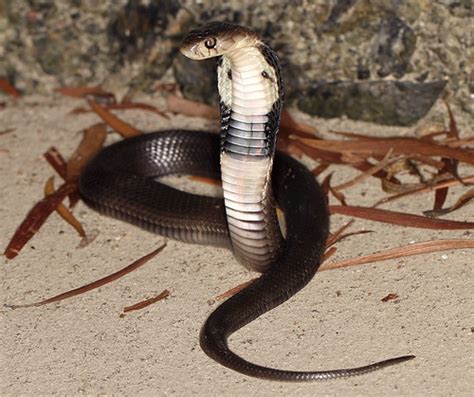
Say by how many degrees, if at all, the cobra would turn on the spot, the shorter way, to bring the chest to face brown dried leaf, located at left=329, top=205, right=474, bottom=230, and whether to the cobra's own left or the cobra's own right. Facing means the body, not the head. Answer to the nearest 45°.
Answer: approximately 135° to the cobra's own left

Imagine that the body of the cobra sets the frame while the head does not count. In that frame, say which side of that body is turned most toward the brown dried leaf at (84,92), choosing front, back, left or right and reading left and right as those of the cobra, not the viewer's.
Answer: right

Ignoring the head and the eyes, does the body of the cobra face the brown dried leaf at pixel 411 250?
no

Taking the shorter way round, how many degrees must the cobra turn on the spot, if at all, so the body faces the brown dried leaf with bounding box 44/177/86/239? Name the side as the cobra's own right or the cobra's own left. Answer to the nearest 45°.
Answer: approximately 90° to the cobra's own right

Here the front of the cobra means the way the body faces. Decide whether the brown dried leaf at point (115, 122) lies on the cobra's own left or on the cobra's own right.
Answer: on the cobra's own right

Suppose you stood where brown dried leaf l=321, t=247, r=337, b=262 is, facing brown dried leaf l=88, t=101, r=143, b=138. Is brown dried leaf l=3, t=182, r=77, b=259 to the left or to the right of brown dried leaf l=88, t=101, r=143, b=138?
left

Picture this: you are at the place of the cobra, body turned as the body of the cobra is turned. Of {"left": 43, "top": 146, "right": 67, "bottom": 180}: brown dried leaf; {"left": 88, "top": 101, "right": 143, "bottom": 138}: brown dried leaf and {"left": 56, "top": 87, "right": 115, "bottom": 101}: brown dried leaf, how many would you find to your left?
0

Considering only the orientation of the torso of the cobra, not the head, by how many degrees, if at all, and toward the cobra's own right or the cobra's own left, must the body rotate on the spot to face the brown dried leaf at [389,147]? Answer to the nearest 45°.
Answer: approximately 180°

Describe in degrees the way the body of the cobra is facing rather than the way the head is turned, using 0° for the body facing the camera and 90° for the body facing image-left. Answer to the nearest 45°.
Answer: approximately 45°

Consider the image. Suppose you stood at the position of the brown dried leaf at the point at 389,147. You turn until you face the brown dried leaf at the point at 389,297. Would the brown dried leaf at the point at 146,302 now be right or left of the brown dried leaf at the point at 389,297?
right

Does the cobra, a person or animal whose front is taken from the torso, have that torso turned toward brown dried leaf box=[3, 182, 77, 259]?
no

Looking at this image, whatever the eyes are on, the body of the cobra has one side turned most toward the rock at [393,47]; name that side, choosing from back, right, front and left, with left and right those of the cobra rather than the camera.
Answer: back

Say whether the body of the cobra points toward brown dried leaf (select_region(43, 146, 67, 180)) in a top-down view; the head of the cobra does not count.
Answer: no

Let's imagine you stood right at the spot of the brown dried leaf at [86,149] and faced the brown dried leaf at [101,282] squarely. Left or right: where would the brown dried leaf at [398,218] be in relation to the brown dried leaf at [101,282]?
left

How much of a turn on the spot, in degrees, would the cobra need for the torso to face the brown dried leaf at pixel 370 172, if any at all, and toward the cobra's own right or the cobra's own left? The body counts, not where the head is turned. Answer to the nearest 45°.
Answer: approximately 180°
